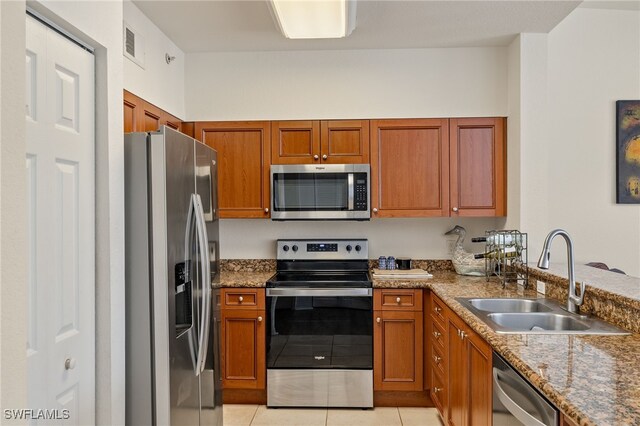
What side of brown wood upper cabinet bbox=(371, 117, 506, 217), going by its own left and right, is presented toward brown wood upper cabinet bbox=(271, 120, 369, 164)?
right

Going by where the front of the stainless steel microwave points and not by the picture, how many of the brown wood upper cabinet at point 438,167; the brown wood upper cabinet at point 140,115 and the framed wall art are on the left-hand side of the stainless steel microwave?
2

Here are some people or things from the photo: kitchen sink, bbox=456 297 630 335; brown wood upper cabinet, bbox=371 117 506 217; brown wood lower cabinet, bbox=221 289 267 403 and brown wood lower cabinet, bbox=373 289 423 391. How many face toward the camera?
3

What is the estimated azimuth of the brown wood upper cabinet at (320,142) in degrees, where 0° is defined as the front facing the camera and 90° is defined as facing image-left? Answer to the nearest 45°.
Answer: approximately 0°

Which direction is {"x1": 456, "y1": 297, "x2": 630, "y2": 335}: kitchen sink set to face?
to the viewer's left

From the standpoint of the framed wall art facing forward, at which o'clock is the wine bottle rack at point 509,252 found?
The wine bottle rack is roughly at 1 o'clock from the framed wall art.

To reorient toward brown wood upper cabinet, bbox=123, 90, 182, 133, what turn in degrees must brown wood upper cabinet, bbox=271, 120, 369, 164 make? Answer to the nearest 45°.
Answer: approximately 45° to its right

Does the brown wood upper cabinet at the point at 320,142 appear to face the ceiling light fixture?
yes

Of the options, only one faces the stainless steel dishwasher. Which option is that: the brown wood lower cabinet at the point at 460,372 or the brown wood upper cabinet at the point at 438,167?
the brown wood upper cabinet
